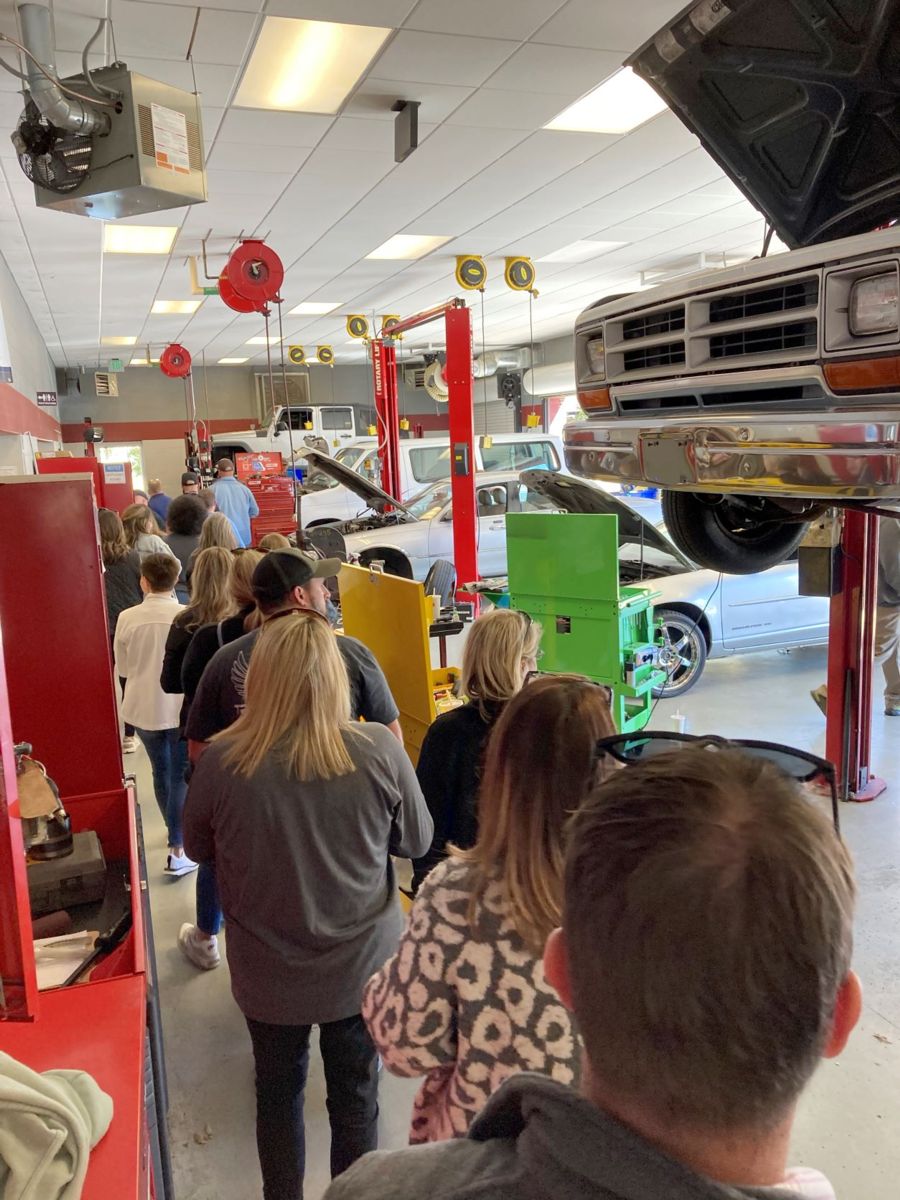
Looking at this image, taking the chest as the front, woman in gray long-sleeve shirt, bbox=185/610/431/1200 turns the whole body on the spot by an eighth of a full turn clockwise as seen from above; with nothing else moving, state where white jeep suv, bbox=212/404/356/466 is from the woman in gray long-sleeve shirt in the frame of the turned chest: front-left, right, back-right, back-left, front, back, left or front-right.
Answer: front-left

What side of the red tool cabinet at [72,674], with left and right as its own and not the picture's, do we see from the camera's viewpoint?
right

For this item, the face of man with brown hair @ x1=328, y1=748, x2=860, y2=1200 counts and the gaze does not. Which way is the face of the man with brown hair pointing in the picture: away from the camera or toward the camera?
away from the camera

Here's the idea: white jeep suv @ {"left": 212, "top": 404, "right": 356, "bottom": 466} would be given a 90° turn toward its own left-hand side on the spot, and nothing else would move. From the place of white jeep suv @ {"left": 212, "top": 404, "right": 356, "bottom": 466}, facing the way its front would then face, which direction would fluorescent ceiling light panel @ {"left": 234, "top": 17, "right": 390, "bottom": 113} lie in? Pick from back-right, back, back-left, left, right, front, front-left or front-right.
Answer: front

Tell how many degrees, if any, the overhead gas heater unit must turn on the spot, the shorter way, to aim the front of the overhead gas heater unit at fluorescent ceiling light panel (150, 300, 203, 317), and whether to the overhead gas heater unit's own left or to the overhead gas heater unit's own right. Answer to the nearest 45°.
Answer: approximately 45° to the overhead gas heater unit's own left

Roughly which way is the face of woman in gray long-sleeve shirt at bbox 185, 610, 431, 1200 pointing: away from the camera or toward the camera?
away from the camera

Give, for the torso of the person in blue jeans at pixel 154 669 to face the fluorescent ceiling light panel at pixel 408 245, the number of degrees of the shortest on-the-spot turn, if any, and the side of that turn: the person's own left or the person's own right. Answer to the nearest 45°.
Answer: approximately 45° to the person's own right

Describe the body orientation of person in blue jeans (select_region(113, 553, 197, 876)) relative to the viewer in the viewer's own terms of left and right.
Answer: facing away from the viewer

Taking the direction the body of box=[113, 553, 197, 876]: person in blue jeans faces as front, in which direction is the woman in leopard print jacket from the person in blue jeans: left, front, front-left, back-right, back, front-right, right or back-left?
back

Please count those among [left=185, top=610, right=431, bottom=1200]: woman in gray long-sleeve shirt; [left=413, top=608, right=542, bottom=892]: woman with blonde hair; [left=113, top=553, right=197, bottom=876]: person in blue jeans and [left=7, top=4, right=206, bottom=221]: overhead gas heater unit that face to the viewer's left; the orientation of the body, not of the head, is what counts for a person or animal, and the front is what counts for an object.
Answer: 0

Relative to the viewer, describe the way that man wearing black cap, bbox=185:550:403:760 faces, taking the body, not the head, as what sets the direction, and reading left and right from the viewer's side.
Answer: facing away from the viewer

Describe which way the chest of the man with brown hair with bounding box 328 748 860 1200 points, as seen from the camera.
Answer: away from the camera

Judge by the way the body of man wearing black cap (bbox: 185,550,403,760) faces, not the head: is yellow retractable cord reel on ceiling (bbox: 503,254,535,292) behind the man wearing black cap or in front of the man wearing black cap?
in front

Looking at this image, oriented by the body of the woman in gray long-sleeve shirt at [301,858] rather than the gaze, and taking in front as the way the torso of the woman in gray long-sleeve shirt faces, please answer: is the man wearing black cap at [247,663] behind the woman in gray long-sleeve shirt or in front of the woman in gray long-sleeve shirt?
in front

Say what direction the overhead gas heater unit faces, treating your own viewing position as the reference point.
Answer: facing away from the viewer and to the right of the viewer

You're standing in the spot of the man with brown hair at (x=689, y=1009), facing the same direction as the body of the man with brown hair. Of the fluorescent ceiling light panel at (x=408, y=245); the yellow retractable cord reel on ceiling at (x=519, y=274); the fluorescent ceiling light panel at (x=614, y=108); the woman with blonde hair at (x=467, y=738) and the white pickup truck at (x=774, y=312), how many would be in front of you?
5

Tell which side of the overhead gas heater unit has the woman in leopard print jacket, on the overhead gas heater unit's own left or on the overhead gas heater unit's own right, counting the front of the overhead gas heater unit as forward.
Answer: on the overhead gas heater unit's own right
